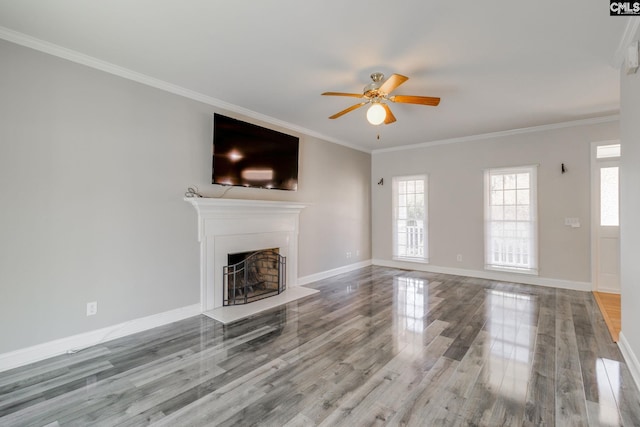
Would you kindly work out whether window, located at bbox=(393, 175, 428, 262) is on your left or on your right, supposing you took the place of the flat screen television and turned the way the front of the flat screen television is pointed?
on your left

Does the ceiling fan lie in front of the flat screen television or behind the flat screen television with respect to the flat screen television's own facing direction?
in front

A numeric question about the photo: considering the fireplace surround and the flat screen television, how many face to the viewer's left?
0

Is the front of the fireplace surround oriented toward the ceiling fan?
yes

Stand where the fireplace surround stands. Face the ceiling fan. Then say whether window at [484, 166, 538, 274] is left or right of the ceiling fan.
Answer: left

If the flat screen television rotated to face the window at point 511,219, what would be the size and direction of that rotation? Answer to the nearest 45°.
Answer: approximately 45° to its left

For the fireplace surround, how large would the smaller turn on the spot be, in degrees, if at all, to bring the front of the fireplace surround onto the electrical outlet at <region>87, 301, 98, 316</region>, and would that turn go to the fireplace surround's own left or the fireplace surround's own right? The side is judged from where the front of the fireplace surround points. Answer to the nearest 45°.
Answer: approximately 90° to the fireplace surround's own right

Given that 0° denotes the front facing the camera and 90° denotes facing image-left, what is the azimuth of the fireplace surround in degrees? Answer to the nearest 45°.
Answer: approximately 315°

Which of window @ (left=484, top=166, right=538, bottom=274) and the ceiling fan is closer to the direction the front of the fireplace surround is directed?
the ceiling fan

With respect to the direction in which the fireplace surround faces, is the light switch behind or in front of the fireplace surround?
in front

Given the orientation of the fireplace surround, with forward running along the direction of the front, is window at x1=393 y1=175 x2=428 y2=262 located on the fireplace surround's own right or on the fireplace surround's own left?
on the fireplace surround's own left

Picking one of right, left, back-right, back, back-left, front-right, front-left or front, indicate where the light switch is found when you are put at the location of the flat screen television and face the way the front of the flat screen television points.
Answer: front-left
